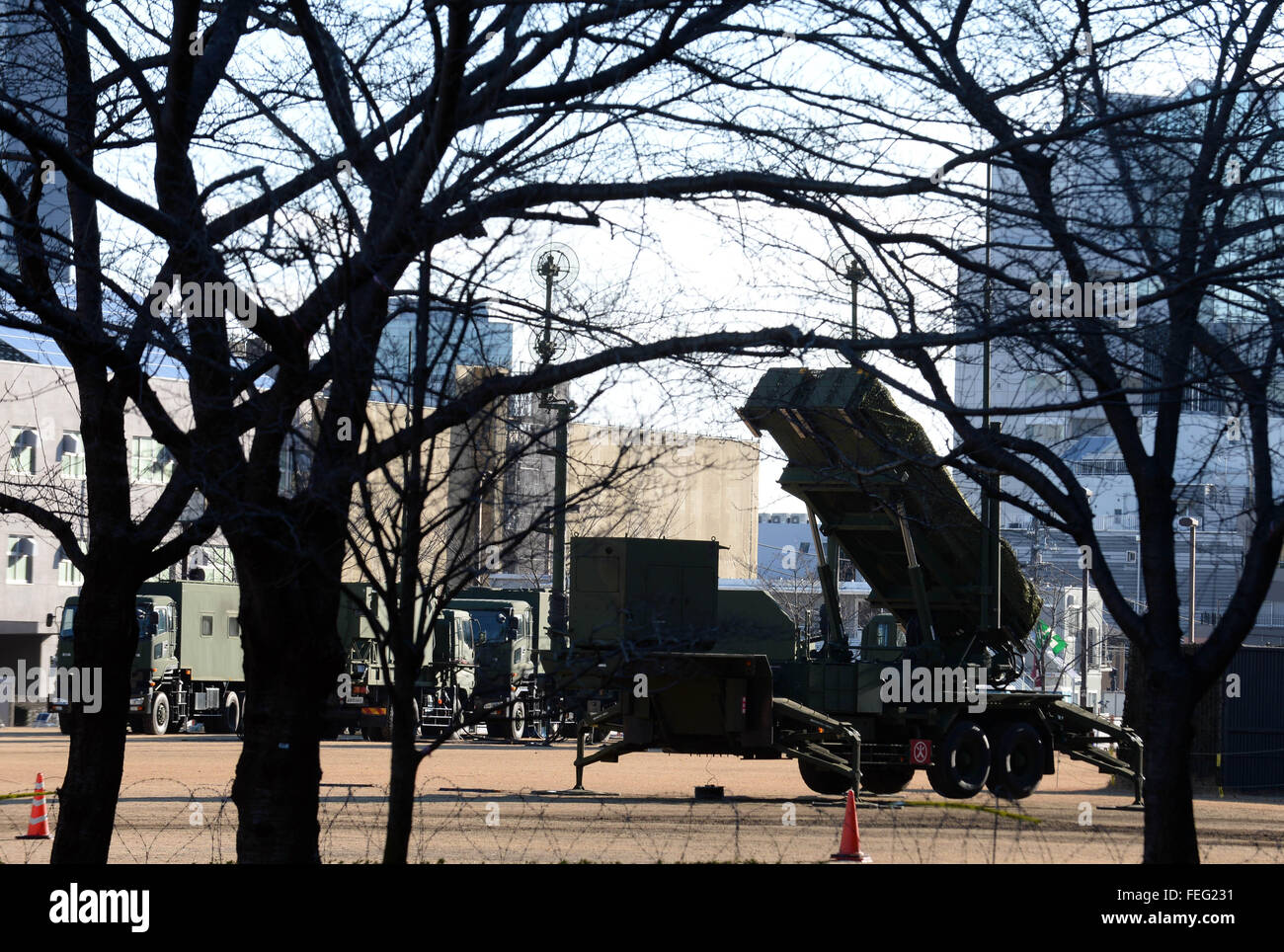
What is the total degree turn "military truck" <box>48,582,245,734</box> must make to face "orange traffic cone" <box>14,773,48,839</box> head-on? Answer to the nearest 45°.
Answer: approximately 45° to its left

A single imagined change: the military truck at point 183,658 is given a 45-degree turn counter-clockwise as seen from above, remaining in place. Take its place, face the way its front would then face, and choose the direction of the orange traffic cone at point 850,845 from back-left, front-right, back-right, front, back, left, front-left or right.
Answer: front

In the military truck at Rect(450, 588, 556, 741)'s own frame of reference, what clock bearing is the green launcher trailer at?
The green launcher trailer is roughly at 10 o'clock from the military truck.

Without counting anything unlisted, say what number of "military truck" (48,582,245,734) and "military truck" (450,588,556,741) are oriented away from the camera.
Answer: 0

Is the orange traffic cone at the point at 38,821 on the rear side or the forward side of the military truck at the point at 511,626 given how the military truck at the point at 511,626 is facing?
on the forward side

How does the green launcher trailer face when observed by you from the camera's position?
facing the viewer and to the left of the viewer

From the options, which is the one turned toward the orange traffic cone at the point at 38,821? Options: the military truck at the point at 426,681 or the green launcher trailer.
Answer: the green launcher trailer

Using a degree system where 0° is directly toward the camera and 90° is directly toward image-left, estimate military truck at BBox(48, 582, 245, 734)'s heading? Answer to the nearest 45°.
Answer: approximately 45°

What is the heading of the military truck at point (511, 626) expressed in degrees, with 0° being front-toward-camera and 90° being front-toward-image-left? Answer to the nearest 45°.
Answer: approximately 45°
